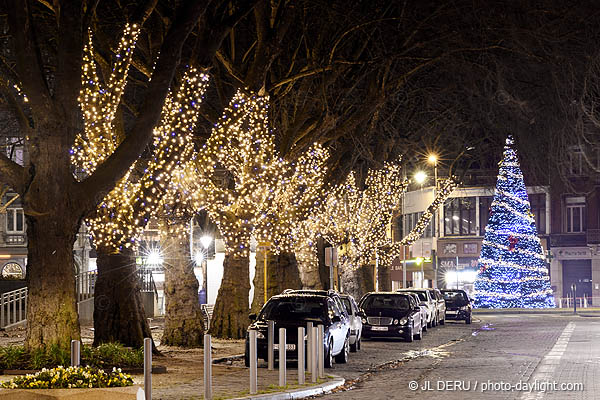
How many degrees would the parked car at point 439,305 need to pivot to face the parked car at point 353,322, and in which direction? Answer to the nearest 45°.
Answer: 0° — it already faces it

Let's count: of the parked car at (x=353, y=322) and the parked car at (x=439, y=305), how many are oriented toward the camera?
2

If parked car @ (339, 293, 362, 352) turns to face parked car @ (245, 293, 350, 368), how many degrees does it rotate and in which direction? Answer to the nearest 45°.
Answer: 0° — it already faces it

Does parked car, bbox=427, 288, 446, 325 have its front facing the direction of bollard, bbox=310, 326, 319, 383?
yes

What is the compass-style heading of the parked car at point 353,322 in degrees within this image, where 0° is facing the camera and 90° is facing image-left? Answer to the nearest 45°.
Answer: approximately 0°

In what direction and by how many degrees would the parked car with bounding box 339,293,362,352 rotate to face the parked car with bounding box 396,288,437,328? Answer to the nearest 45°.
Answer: approximately 180°

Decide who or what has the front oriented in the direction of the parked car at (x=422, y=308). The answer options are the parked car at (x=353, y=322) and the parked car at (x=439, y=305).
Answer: the parked car at (x=439, y=305)

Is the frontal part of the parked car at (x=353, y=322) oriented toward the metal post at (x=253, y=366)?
yes

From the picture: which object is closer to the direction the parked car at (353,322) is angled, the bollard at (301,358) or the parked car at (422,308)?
the bollard

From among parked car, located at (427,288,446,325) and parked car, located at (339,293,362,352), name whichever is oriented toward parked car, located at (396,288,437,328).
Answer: parked car, located at (427,288,446,325)
